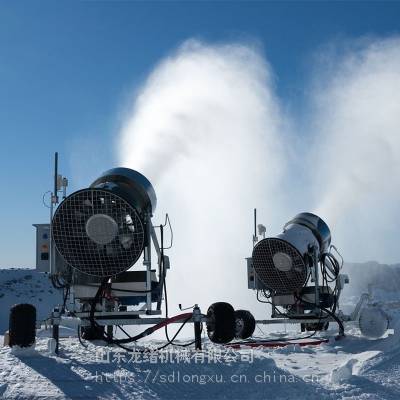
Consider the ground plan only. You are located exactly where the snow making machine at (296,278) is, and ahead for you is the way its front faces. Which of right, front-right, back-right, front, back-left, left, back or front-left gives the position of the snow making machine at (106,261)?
back

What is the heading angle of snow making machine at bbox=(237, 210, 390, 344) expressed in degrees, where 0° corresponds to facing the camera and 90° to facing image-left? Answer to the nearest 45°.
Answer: approximately 225°

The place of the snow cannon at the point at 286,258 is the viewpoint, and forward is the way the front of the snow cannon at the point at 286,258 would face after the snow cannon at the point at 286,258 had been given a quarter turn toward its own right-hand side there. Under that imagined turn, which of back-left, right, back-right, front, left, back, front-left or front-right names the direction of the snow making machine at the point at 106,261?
right
